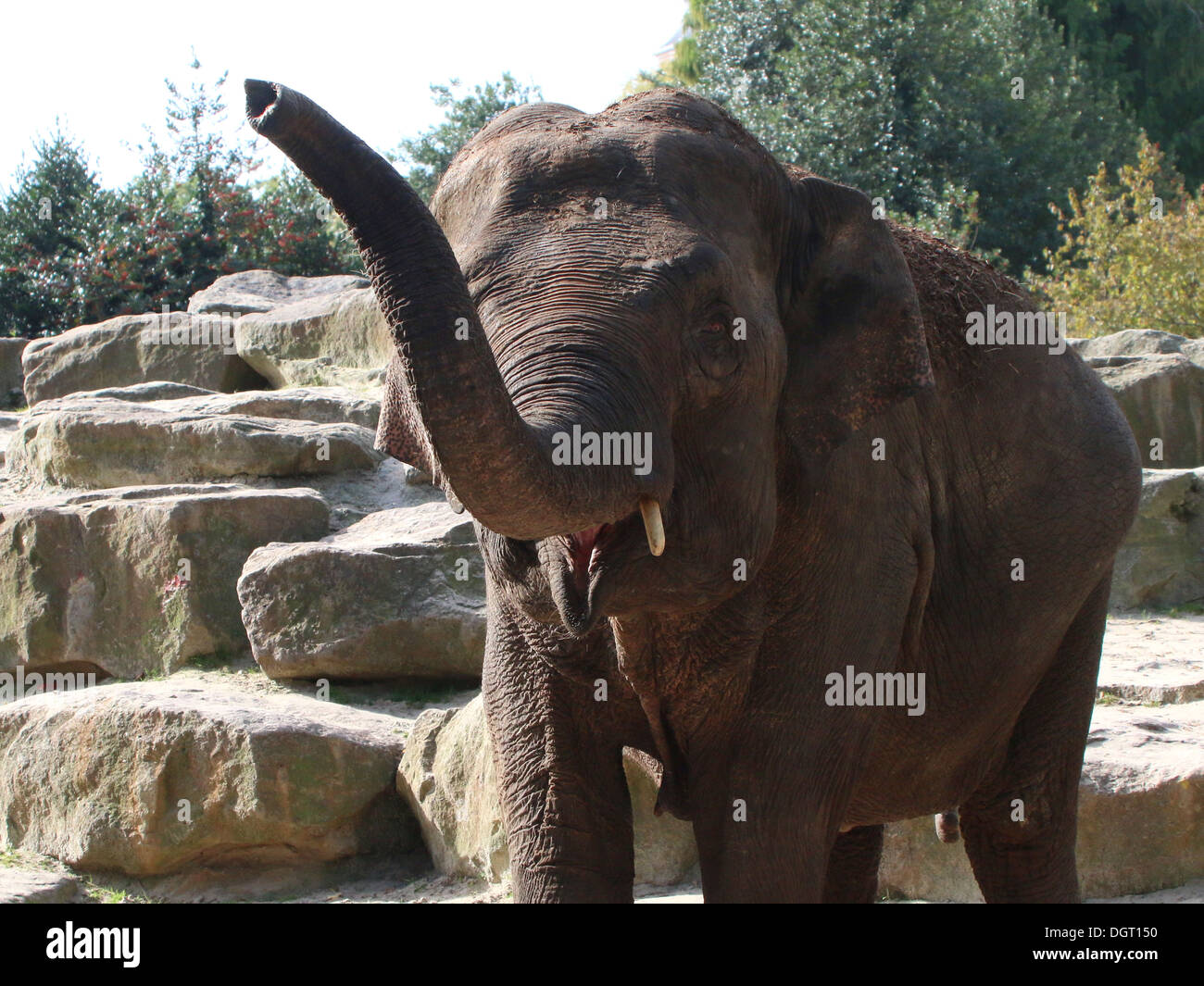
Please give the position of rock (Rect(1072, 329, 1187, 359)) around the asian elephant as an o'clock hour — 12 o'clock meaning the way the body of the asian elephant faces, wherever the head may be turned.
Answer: The rock is roughly at 5 o'clock from the asian elephant.

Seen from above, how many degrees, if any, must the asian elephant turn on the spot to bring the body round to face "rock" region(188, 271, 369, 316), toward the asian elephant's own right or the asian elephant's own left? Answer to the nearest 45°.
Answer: approximately 135° to the asian elephant's own right

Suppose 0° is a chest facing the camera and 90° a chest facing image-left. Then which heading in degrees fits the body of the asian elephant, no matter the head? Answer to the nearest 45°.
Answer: approximately 45°

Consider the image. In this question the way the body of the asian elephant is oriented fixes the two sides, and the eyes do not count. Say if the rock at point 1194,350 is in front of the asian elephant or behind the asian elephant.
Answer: behind

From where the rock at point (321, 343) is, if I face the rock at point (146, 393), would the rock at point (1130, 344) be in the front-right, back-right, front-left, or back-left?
back-left

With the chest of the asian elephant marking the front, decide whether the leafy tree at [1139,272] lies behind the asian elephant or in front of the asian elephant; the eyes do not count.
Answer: behind

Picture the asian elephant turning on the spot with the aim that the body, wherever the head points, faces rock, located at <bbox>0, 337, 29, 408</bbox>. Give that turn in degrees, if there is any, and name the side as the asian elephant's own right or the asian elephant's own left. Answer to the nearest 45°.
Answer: approximately 90° to the asian elephant's own right

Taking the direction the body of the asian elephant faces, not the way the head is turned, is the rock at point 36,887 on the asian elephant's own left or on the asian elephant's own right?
on the asian elephant's own right

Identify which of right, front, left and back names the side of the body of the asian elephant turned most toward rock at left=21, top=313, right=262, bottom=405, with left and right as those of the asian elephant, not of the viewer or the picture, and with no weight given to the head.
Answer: right

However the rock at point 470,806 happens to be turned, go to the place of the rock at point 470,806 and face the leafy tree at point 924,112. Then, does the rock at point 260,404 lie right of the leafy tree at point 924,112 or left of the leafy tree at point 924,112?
left

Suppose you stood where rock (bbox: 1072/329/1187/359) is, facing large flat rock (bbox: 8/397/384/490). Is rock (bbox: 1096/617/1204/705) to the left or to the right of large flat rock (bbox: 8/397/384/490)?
left
